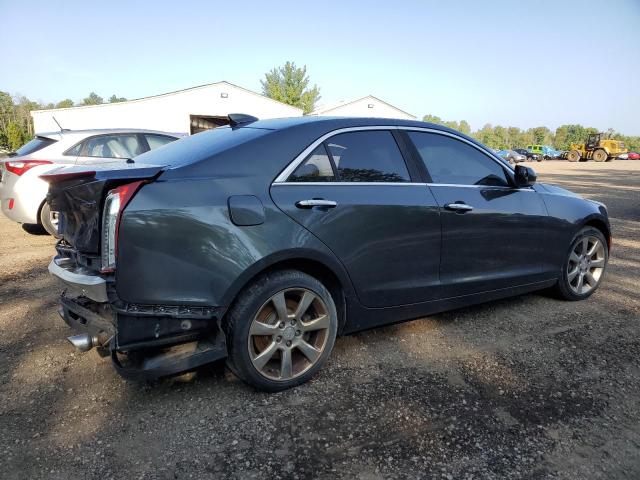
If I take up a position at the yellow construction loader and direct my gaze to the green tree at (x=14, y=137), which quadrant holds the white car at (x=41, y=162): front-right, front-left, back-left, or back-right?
front-left

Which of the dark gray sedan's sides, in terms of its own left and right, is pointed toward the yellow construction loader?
front

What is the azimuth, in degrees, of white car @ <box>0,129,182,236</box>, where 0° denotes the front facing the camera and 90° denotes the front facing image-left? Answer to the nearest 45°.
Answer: approximately 225°

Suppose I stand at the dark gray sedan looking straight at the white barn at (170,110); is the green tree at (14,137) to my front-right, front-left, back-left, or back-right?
front-left

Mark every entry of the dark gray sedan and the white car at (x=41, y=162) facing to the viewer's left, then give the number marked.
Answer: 0

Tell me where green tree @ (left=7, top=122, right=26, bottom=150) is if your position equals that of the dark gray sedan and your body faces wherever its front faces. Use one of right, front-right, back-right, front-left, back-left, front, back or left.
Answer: left

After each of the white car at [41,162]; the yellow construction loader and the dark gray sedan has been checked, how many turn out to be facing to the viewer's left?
1

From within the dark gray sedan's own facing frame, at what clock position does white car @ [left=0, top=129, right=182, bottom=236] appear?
The white car is roughly at 9 o'clock from the dark gray sedan.

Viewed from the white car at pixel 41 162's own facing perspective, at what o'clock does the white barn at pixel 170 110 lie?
The white barn is roughly at 11 o'clock from the white car.

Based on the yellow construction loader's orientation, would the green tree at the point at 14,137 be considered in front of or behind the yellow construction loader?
in front

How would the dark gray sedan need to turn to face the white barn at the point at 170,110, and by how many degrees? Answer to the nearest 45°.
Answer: approximately 45° to its left

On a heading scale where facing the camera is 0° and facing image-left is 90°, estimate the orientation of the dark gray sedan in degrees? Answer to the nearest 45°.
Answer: approximately 225°

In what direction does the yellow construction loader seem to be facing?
to the viewer's left

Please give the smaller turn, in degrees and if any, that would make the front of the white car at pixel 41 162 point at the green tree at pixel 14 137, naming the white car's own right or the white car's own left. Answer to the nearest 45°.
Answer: approximately 45° to the white car's own left
